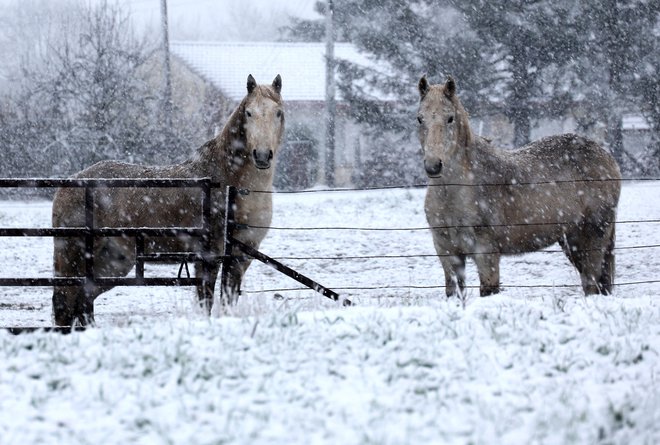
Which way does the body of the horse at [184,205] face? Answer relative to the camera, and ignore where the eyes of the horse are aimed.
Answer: to the viewer's right

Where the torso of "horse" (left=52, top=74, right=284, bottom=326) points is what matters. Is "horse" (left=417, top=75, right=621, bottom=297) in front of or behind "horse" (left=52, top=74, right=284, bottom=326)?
in front

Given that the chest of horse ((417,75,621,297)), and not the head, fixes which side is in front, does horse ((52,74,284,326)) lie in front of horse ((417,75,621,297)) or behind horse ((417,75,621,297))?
in front

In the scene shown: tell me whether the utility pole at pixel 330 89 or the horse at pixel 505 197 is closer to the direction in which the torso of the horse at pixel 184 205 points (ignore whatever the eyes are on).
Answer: the horse

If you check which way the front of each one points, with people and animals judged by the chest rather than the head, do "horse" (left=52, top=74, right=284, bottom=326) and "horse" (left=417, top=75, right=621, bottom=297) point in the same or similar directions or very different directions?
very different directions

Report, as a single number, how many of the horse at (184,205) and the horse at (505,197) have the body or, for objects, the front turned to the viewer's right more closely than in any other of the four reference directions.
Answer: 1

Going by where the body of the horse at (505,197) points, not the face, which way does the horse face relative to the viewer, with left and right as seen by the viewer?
facing the viewer and to the left of the viewer

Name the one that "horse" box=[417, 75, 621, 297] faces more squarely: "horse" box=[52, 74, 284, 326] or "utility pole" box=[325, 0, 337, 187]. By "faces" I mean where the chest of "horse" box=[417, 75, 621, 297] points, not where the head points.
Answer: the horse

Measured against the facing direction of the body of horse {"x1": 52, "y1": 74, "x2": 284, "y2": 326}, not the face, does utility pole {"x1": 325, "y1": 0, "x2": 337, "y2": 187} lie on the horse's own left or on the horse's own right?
on the horse's own left
